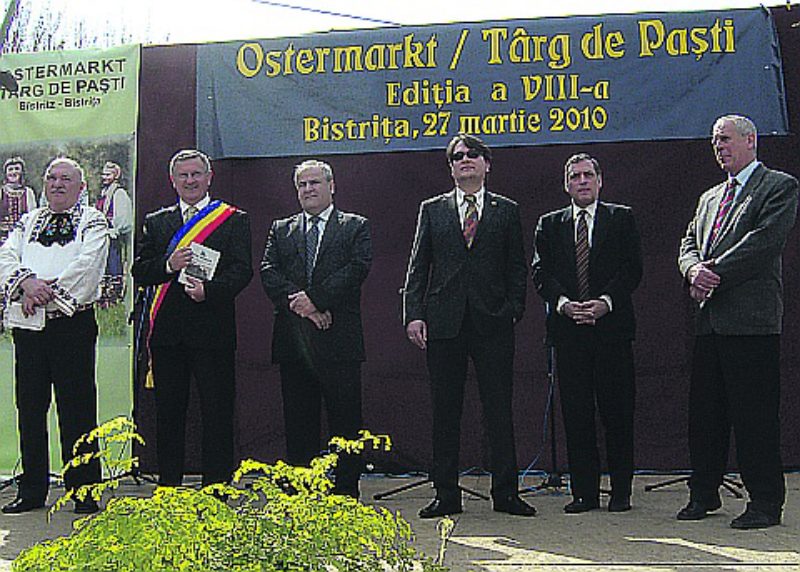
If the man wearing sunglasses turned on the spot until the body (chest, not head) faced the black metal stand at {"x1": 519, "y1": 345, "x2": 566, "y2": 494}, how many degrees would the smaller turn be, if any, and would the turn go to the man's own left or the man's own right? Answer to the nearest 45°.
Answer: approximately 135° to the man's own left

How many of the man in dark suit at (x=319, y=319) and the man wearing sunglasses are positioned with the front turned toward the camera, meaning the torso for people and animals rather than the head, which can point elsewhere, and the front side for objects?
2

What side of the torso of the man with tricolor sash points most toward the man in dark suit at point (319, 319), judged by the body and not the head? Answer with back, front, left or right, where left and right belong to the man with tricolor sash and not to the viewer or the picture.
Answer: left

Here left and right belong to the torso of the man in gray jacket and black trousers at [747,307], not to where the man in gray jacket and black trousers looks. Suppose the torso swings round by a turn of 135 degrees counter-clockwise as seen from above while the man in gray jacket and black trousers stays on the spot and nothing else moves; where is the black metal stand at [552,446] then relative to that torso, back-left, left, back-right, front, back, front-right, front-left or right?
back-left

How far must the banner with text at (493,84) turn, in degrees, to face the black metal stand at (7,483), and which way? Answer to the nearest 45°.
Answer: approximately 90° to its right

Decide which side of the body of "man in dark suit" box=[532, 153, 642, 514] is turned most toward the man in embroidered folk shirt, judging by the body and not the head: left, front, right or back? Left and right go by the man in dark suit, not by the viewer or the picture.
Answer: right

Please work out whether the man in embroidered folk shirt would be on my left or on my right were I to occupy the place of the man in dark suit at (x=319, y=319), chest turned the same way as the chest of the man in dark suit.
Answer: on my right
